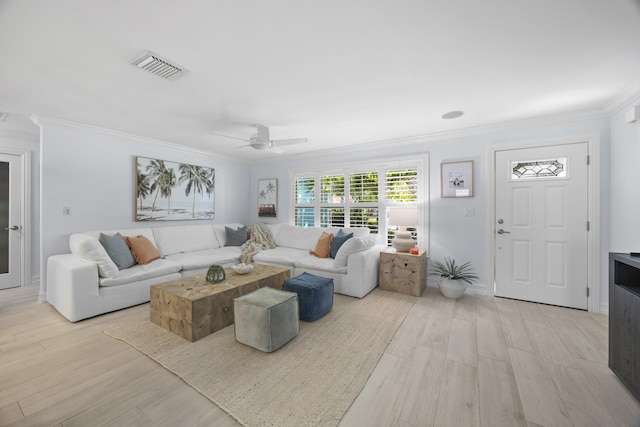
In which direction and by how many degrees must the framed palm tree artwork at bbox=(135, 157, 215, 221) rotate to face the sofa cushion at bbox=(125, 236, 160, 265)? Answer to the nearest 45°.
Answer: approximately 45° to its right

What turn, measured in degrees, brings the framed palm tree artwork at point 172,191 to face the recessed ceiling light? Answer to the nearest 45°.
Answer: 0° — it already faces it

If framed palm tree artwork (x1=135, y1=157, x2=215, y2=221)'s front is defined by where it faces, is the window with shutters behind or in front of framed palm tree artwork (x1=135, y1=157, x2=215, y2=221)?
in front

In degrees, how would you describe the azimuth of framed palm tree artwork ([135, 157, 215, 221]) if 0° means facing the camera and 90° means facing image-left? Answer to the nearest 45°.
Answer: approximately 315°

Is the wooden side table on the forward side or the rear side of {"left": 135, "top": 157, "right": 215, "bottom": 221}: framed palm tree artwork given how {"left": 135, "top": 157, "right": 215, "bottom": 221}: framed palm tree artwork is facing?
on the forward side

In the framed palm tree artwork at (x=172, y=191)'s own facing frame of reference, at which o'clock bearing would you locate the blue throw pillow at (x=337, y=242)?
The blue throw pillow is roughly at 12 o'clock from the framed palm tree artwork.

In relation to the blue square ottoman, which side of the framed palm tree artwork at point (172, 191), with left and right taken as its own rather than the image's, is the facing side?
front

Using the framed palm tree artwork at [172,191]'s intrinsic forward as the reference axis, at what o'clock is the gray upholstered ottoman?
The gray upholstered ottoman is roughly at 1 o'clock from the framed palm tree artwork.

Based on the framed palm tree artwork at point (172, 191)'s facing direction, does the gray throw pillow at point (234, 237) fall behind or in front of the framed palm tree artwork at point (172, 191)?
in front

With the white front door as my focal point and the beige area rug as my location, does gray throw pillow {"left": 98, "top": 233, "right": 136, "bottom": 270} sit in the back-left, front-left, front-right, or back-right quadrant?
back-left

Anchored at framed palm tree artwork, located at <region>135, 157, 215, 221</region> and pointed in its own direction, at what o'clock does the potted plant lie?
The potted plant is roughly at 12 o'clock from the framed palm tree artwork.
